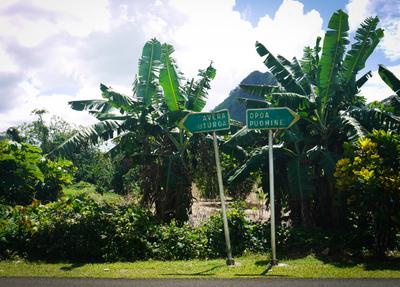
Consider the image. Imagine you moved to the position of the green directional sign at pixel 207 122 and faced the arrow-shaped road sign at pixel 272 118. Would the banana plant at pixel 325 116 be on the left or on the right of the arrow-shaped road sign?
left

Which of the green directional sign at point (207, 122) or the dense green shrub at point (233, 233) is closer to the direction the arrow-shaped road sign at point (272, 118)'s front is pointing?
the green directional sign

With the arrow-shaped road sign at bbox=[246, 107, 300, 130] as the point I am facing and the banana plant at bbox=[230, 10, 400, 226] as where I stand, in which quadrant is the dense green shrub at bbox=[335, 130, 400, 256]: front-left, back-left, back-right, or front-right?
front-left

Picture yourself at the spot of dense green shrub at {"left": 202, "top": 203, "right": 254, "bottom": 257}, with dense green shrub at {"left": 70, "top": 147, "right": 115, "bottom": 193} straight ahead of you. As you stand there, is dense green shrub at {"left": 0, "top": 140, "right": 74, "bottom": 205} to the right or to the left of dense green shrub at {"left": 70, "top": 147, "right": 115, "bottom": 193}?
left

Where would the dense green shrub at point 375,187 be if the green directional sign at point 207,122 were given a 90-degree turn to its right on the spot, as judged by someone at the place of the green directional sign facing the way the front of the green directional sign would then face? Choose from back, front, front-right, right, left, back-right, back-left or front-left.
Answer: back

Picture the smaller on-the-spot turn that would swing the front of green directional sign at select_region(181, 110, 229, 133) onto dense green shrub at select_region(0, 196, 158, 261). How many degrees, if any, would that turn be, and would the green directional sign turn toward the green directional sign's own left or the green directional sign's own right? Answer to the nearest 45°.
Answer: approximately 135° to the green directional sign's own right

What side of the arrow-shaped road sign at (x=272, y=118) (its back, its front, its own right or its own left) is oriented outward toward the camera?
front

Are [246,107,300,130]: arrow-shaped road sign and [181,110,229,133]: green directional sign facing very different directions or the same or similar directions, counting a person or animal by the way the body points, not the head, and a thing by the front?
same or similar directions

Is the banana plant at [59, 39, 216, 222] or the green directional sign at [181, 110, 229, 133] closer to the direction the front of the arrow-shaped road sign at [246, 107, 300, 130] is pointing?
the green directional sign

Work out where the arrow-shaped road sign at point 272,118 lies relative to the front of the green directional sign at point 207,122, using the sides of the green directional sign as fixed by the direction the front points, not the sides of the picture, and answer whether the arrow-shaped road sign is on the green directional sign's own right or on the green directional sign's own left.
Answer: on the green directional sign's own left

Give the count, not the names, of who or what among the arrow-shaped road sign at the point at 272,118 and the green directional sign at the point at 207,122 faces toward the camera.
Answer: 2

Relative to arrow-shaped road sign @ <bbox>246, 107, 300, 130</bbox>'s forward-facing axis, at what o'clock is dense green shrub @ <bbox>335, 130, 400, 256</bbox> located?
The dense green shrub is roughly at 8 o'clock from the arrow-shaped road sign.

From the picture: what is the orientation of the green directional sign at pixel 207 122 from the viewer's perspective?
toward the camera

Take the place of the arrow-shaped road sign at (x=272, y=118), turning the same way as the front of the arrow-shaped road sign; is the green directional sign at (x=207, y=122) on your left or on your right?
on your right
